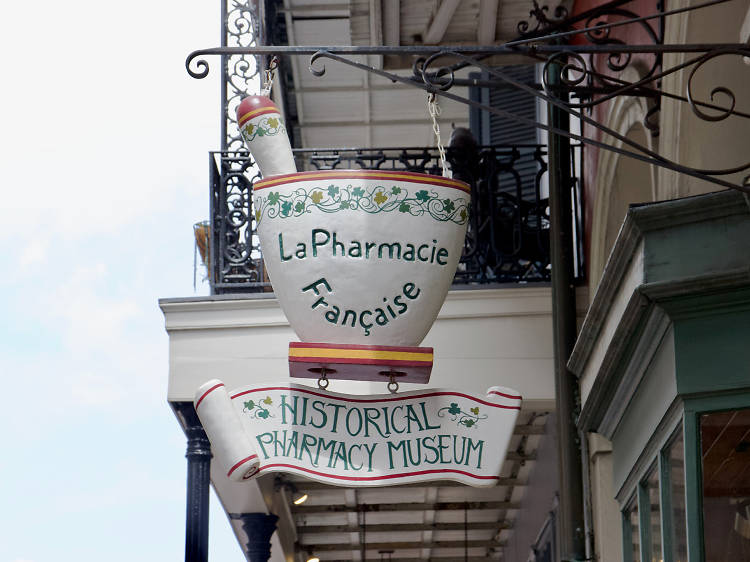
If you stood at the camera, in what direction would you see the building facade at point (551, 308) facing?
facing to the left of the viewer
